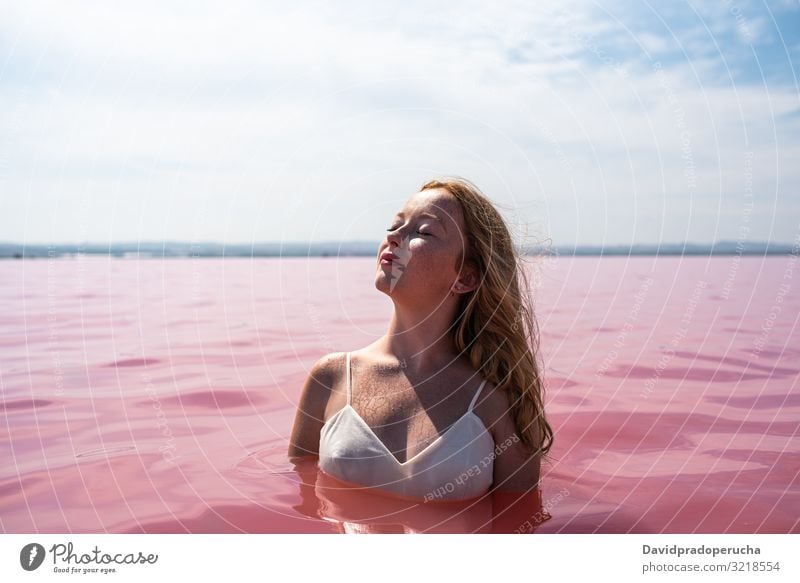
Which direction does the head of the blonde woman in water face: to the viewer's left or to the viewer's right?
to the viewer's left

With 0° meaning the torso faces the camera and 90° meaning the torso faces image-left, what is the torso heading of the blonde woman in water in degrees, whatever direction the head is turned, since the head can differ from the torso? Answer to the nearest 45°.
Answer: approximately 45°
